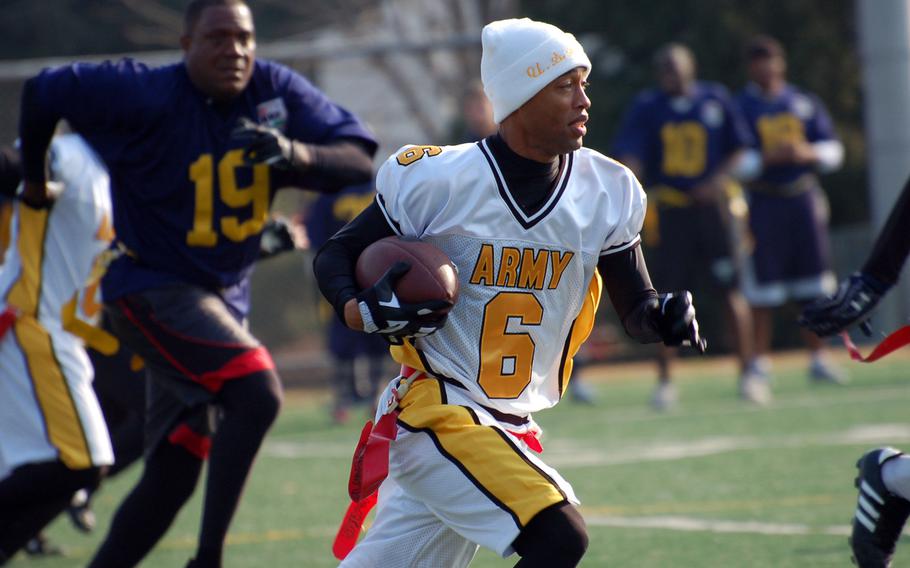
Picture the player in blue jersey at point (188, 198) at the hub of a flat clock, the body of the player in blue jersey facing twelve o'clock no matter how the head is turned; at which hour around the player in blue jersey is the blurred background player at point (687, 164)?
The blurred background player is roughly at 9 o'clock from the player in blue jersey.

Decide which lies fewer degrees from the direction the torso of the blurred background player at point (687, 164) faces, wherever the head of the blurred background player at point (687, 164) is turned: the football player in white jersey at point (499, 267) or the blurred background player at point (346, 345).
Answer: the football player in white jersey

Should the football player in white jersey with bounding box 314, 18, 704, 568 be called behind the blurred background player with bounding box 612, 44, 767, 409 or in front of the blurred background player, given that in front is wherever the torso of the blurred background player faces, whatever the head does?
in front

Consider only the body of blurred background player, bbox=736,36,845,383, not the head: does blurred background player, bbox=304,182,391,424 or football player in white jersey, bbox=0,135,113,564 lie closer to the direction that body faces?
the football player in white jersey

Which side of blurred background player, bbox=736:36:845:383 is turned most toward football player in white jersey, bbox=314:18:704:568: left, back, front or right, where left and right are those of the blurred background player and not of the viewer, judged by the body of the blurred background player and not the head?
front

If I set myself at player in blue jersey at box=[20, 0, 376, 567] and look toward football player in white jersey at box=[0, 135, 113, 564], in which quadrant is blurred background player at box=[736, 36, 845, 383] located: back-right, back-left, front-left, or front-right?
back-right

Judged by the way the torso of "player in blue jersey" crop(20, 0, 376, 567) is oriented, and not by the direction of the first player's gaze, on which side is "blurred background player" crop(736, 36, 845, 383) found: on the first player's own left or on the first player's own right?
on the first player's own left

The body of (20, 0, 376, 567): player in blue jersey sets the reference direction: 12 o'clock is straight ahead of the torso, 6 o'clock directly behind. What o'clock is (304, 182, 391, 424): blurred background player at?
The blurred background player is roughly at 8 o'clock from the player in blue jersey.

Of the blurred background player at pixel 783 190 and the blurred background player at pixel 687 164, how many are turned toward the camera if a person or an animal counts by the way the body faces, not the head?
2

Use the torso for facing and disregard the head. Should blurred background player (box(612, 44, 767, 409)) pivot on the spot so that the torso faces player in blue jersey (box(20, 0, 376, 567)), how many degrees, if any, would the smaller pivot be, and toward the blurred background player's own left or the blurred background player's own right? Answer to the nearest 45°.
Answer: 0° — they already face them
